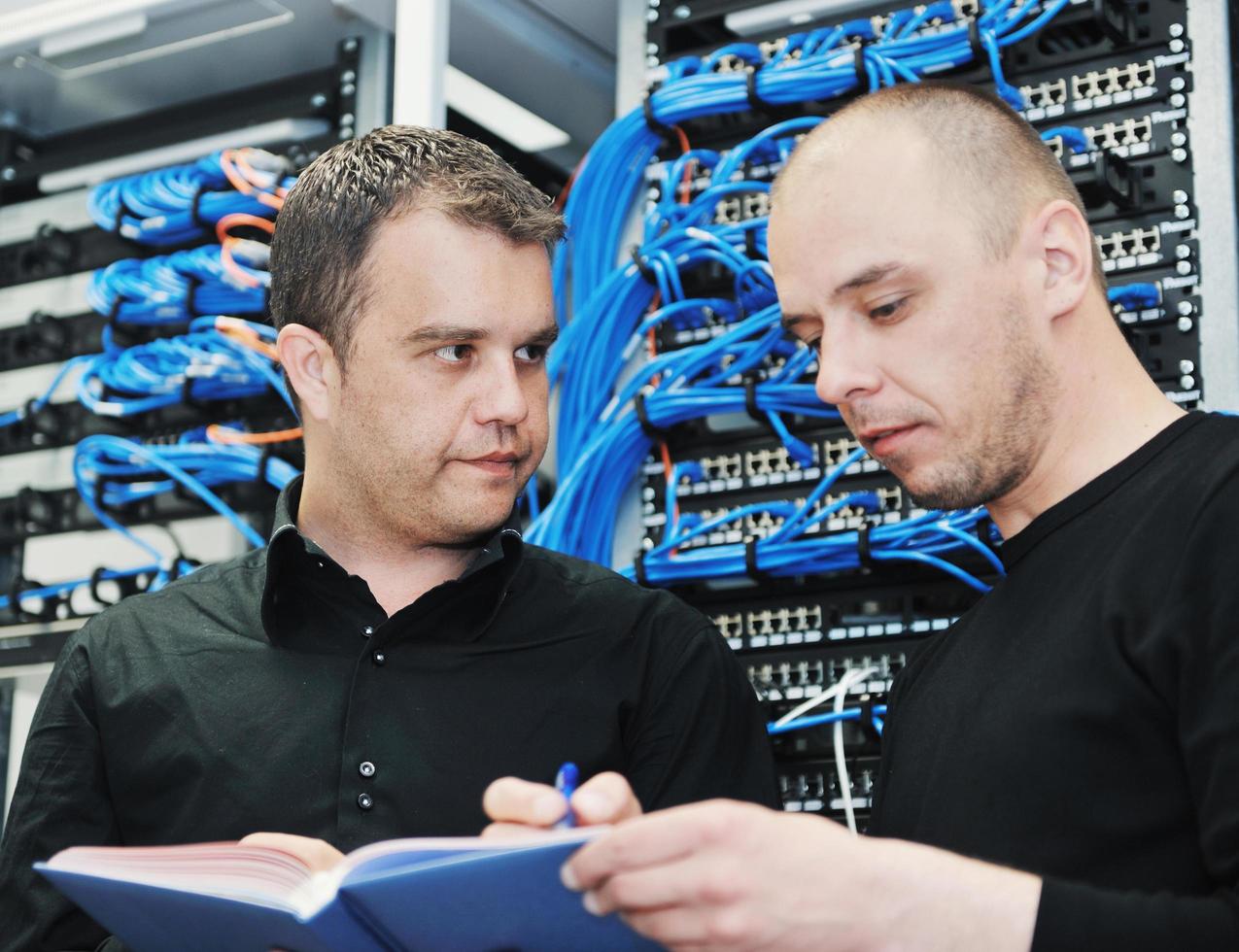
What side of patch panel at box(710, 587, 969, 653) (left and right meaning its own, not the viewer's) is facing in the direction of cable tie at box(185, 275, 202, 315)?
right

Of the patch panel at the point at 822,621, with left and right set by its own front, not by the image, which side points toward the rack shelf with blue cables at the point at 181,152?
right

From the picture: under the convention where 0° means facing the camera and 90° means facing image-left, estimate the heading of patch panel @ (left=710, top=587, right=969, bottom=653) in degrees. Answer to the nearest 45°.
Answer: approximately 0°

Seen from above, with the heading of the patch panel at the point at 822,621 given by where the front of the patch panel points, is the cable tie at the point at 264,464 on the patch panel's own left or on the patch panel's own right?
on the patch panel's own right

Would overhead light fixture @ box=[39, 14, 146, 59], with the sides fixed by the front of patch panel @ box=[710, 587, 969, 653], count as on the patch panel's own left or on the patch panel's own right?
on the patch panel's own right

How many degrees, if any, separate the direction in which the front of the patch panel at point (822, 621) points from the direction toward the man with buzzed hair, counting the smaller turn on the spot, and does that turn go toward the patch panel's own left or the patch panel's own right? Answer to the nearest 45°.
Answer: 0° — it already faces them

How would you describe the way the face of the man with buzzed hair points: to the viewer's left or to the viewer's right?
to the viewer's left
